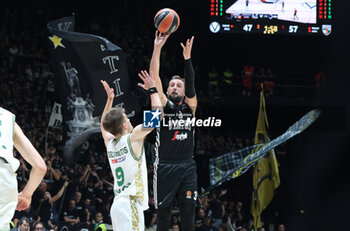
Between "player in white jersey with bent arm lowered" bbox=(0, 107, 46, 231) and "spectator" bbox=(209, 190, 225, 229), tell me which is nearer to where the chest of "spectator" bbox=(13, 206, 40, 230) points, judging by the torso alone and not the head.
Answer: the player in white jersey with bent arm lowered

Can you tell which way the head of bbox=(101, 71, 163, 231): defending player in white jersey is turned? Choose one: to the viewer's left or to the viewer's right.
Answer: to the viewer's right

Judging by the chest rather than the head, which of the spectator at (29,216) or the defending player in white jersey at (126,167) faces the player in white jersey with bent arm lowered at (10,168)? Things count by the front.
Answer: the spectator

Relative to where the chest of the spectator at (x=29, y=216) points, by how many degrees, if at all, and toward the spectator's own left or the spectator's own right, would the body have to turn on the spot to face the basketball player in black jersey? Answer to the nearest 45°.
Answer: approximately 45° to the spectator's own left

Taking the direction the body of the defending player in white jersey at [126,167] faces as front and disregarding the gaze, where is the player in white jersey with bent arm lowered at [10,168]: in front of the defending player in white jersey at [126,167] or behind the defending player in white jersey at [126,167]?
behind

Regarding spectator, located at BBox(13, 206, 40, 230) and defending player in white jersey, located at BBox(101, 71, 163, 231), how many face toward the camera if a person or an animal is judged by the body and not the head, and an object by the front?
1

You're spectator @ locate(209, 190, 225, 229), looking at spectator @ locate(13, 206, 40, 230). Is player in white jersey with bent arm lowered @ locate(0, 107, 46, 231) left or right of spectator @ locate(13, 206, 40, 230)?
left

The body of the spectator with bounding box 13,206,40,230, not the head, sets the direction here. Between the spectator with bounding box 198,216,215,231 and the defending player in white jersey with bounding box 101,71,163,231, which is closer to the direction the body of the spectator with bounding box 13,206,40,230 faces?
the defending player in white jersey

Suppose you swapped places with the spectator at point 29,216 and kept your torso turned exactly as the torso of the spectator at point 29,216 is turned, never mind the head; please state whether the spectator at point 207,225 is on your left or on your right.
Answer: on your left

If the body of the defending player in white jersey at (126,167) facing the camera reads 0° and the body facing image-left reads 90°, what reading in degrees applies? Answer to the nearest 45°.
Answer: approximately 225°

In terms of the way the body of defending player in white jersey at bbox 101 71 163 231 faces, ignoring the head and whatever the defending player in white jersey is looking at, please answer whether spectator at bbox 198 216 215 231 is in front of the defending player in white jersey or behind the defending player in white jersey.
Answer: in front

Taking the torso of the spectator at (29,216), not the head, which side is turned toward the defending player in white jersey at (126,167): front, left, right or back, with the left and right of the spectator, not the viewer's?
front
